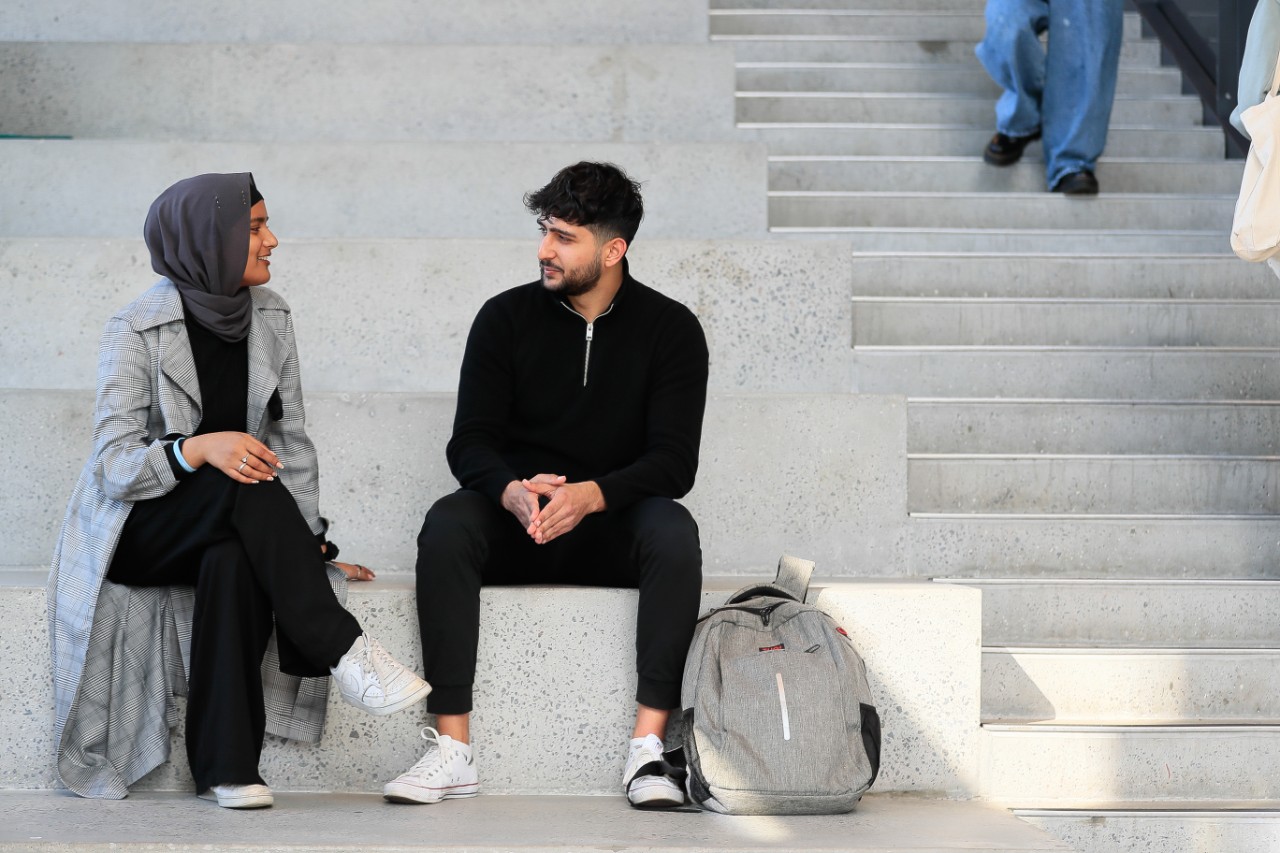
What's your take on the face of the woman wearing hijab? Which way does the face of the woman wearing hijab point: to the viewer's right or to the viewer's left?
to the viewer's right

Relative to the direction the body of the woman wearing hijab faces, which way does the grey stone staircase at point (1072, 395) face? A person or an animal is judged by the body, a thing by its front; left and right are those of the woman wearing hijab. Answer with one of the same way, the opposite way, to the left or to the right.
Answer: to the right

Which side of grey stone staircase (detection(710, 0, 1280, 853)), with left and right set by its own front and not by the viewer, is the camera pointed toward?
front

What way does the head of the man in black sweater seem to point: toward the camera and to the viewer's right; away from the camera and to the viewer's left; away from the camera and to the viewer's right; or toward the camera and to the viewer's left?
toward the camera and to the viewer's left

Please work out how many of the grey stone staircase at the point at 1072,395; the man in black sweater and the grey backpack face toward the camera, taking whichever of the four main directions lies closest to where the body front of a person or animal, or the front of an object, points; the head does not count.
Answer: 3

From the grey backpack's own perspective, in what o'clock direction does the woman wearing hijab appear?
The woman wearing hijab is roughly at 3 o'clock from the grey backpack.

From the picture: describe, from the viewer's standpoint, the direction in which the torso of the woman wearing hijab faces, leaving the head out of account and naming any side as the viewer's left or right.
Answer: facing the viewer and to the right of the viewer

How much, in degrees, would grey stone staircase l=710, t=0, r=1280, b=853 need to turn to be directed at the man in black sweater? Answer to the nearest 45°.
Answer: approximately 45° to its right

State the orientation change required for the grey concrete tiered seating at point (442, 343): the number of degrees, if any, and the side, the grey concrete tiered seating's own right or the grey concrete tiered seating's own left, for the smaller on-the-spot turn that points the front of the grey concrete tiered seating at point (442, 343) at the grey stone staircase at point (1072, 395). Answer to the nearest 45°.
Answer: approximately 90° to the grey concrete tiered seating's own left

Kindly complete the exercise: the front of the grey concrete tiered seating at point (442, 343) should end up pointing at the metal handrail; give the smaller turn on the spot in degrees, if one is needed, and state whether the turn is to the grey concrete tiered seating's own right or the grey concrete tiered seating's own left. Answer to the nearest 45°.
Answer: approximately 135° to the grey concrete tiered seating's own left

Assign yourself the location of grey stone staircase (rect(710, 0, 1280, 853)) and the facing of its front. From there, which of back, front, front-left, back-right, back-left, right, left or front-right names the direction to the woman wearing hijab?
front-right

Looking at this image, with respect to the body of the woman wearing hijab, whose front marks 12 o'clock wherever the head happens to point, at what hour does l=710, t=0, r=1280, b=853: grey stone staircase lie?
The grey stone staircase is roughly at 10 o'clock from the woman wearing hijab.
